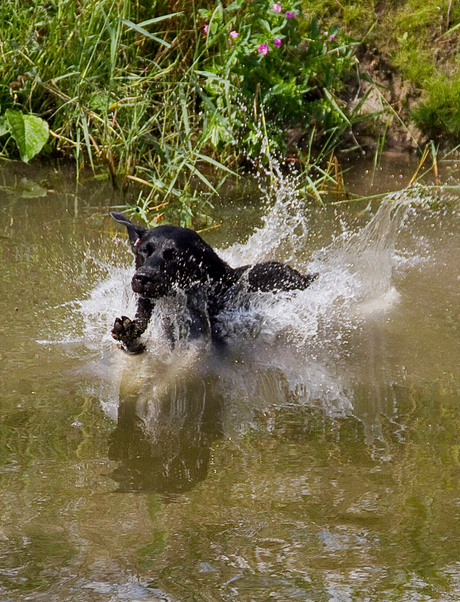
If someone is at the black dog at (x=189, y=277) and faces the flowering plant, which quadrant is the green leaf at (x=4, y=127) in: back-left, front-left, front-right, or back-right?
front-left

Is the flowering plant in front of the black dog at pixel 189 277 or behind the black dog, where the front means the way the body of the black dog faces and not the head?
behind

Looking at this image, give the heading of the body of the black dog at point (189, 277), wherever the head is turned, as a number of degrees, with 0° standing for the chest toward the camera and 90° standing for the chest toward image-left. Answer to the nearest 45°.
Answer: approximately 45°

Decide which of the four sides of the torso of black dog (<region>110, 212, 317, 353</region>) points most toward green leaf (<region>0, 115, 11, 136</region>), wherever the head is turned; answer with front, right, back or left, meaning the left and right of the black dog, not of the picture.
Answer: right
